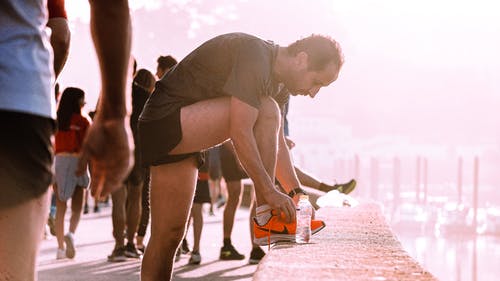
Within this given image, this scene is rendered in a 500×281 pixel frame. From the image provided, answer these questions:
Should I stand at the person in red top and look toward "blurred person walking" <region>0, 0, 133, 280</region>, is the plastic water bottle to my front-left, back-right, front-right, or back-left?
front-left

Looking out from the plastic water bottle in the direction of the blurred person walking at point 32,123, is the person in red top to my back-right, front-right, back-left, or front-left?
back-right

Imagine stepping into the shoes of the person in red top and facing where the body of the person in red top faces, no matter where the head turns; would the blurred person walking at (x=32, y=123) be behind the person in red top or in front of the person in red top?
behind

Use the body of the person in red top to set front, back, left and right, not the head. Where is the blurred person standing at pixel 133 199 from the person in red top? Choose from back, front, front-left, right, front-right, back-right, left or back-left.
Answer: right

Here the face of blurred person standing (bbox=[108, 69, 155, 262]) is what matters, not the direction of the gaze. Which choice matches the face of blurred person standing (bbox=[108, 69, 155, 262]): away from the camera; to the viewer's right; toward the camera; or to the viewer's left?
away from the camera

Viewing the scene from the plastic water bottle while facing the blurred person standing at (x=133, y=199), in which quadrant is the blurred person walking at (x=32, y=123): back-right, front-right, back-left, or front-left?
back-left

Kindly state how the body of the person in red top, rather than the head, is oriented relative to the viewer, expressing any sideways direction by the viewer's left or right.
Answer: facing away from the viewer and to the right of the viewer

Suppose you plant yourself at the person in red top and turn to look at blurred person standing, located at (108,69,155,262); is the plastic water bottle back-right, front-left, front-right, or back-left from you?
front-right
